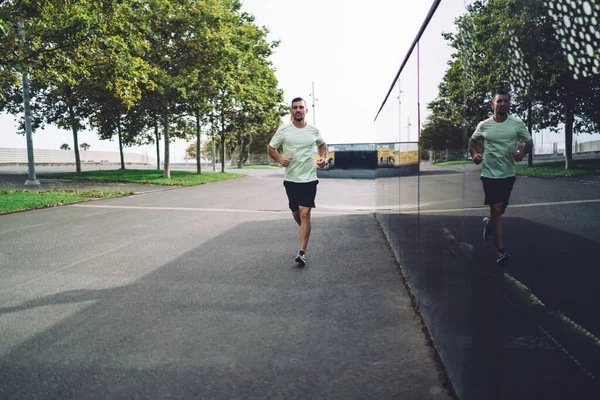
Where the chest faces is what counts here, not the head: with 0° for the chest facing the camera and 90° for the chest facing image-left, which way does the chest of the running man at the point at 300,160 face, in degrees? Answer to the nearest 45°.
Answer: approximately 0°
